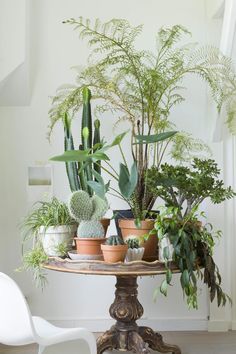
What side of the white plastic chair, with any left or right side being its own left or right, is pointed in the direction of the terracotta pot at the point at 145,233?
front

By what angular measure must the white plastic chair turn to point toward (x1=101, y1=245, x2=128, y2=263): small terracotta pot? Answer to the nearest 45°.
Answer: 0° — it already faces it

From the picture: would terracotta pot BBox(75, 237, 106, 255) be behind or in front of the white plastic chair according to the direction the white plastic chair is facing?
in front

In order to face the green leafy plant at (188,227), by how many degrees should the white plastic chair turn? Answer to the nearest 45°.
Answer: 0° — it already faces it

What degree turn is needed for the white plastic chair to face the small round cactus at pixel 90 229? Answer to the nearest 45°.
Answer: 0° — it already faces it

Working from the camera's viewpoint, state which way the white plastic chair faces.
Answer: facing away from the viewer and to the right of the viewer

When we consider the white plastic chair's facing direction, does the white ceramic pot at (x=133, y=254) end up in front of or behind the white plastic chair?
in front

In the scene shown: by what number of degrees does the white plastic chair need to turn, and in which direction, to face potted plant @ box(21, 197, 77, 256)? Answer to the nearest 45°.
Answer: approximately 45° to its left
